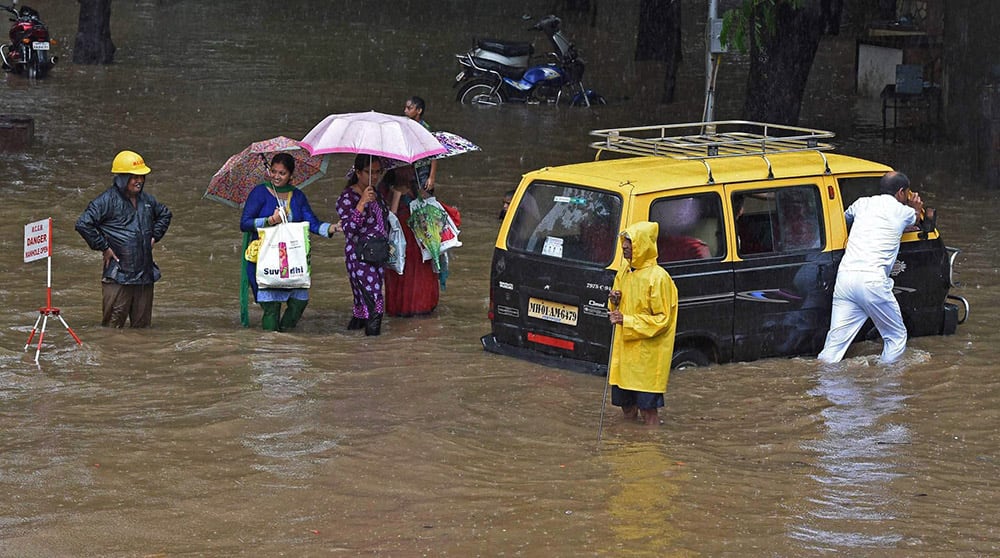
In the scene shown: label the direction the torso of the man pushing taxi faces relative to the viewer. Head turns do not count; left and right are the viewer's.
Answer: facing away from the viewer and to the right of the viewer

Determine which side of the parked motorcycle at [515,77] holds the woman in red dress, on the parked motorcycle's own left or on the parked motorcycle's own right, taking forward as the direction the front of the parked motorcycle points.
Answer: on the parked motorcycle's own right

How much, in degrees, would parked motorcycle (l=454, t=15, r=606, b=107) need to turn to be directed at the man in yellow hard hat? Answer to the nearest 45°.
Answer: approximately 90° to its right

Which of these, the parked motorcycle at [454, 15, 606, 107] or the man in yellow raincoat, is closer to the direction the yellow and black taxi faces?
the parked motorcycle

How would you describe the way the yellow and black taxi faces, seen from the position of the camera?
facing away from the viewer and to the right of the viewer

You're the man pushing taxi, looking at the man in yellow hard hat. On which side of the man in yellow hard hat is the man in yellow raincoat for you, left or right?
left

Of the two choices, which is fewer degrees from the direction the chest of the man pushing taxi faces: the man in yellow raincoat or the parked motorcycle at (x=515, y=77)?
the parked motorcycle

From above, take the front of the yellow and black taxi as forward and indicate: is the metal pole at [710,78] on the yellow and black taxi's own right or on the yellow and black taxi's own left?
on the yellow and black taxi's own left

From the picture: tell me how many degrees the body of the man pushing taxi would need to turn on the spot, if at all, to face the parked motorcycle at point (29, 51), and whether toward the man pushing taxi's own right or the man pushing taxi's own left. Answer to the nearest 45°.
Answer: approximately 90° to the man pushing taxi's own left

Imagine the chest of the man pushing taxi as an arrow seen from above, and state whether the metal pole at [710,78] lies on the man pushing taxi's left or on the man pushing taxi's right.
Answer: on the man pushing taxi's left

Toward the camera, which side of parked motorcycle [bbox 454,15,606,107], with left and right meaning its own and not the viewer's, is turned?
right

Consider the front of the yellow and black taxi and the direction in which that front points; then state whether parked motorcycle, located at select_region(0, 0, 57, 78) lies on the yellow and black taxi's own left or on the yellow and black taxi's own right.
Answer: on the yellow and black taxi's own left

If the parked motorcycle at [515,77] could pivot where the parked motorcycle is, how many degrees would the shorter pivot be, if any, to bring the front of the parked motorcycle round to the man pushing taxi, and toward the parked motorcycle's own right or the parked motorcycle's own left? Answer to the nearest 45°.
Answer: approximately 90° to the parked motorcycle's own right
